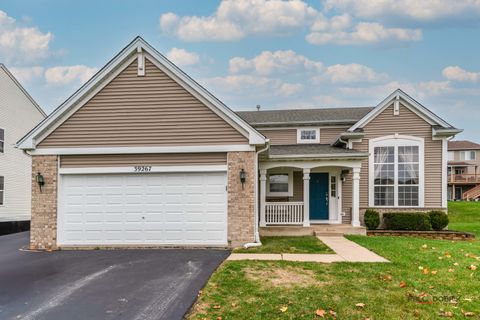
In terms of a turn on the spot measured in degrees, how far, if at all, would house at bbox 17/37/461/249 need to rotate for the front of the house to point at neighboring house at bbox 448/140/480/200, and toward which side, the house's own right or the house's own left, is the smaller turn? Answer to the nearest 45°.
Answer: approximately 135° to the house's own left

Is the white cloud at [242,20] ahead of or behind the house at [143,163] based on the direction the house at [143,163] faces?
behind

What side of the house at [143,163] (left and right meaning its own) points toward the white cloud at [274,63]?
back

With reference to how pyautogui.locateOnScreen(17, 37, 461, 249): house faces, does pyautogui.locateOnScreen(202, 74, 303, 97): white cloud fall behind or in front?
behind

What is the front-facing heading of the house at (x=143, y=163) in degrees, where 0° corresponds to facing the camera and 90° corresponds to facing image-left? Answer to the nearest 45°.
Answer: approximately 0°
